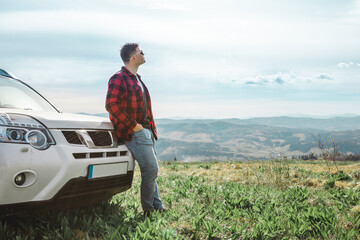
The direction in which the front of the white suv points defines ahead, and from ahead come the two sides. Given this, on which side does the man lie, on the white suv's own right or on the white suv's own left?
on the white suv's own left

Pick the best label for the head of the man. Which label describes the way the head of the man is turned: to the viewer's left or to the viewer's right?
to the viewer's right
